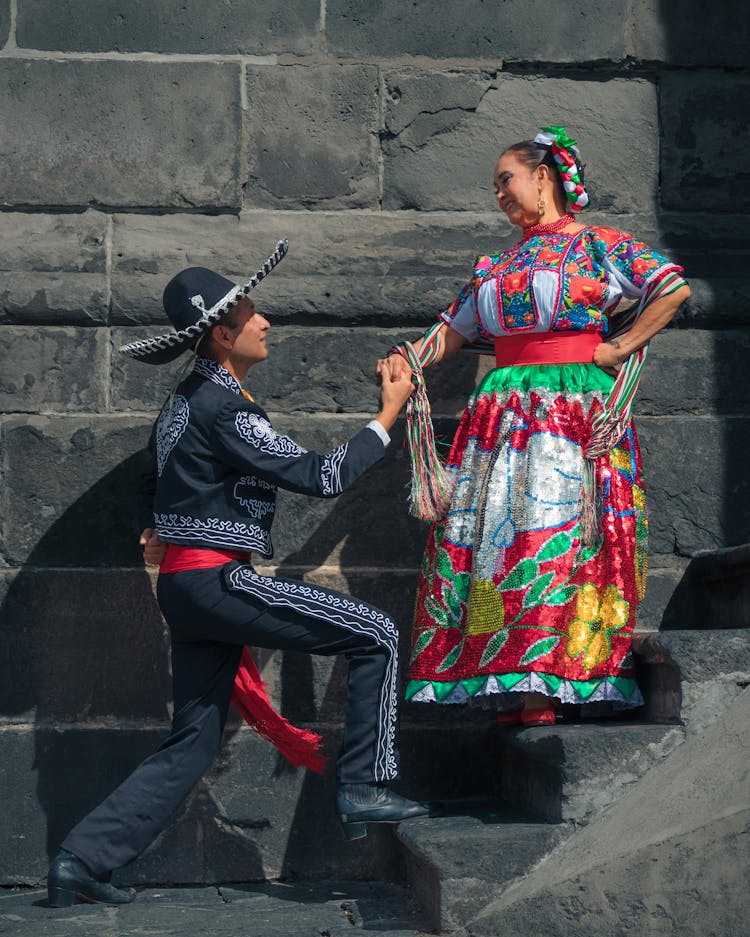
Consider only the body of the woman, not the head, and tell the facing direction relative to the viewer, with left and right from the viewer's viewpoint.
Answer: facing the viewer and to the left of the viewer

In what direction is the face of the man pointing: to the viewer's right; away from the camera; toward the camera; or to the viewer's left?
to the viewer's right

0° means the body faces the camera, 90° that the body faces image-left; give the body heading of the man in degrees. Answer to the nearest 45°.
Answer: approximately 270°

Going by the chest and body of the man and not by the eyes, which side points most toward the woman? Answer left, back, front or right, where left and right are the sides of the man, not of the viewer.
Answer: front

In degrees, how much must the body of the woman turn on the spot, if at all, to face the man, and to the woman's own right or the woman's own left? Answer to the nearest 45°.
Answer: approximately 45° to the woman's own right

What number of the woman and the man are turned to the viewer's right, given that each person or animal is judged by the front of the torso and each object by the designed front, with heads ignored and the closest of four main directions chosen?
1
